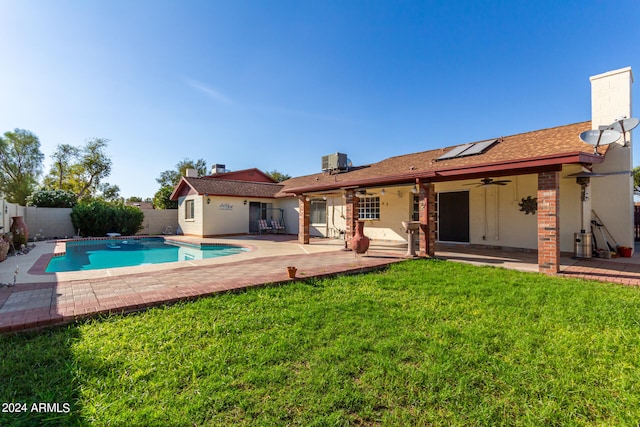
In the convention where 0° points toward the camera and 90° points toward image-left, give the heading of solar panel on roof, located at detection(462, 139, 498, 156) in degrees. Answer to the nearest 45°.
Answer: approximately 45°

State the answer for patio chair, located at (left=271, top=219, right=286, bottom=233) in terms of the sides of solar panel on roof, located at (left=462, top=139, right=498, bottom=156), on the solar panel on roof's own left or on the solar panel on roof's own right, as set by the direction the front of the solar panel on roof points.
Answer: on the solar panel on roof's own right
